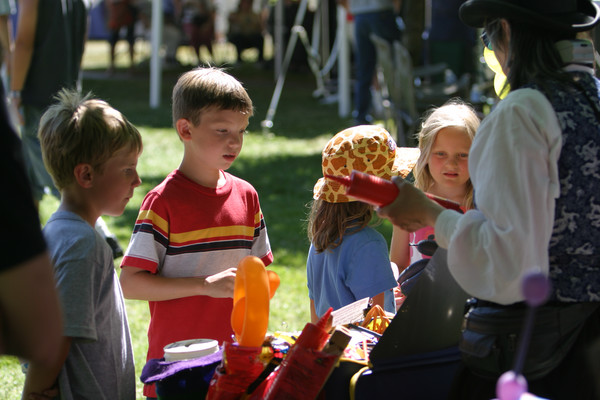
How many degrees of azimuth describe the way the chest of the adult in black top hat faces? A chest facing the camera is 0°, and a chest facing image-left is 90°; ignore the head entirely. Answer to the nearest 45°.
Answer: approximately 135°

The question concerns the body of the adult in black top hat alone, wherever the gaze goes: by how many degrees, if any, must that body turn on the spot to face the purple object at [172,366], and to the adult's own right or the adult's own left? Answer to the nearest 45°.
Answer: approximately 45° to the adult's own left

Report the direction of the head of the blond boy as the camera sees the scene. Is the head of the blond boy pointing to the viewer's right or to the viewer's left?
to the viewer's right

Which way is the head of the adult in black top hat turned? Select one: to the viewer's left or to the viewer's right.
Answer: to the viewer's left

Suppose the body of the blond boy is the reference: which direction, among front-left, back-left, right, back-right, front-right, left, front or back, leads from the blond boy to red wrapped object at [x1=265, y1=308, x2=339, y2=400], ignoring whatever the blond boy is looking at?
front-right

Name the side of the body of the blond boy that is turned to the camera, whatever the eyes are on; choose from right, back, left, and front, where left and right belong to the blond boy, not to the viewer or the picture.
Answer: right

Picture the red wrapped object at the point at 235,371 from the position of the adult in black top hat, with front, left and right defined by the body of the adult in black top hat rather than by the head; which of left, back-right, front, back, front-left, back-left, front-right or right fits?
front-left
